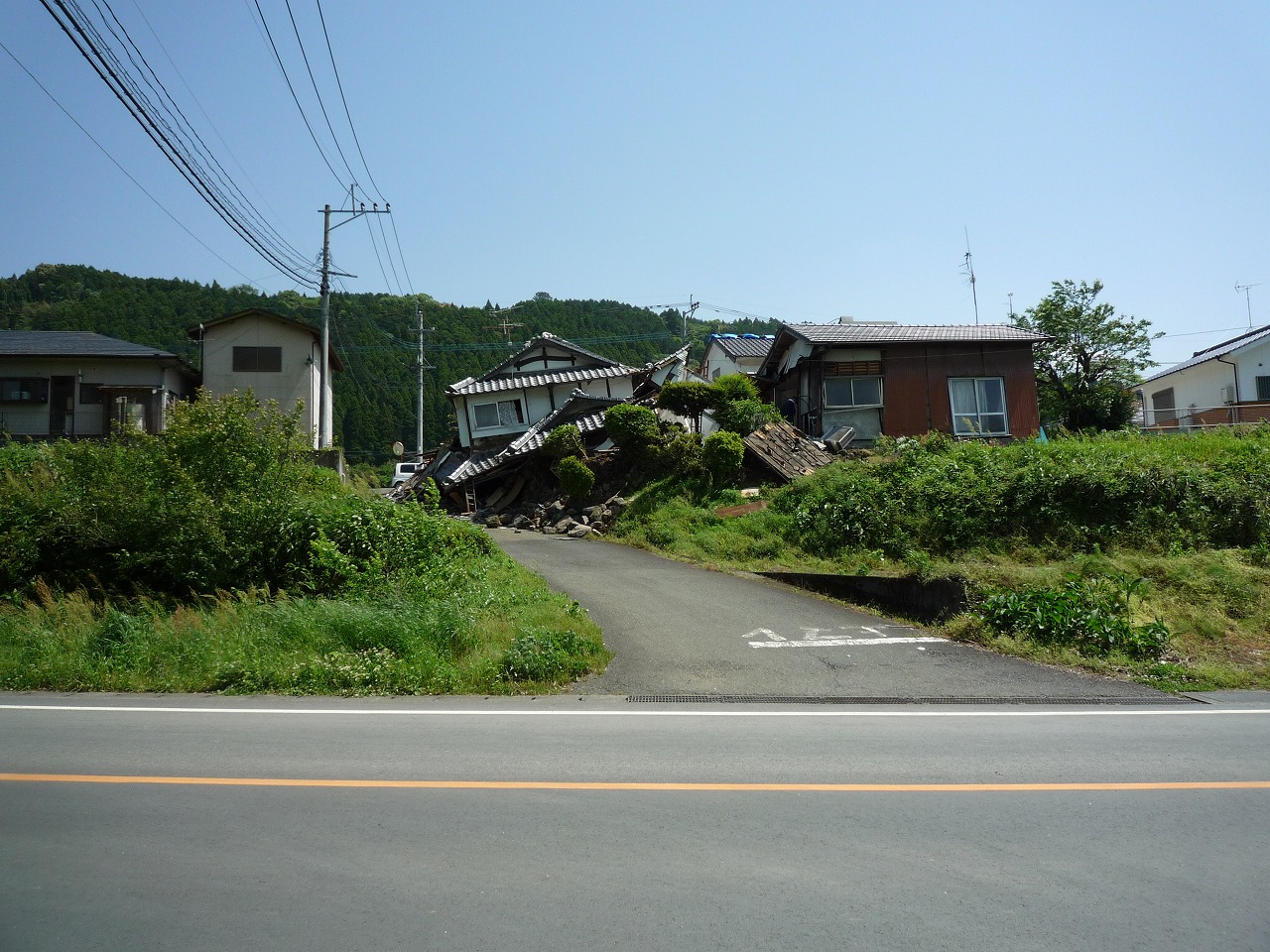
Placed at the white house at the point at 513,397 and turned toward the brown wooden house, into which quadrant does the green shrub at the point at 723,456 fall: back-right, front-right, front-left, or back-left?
front-right

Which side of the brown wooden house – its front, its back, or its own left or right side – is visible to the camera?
front

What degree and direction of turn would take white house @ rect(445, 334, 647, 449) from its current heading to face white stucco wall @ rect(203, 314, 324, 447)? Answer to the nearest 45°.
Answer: approximately 90° to its right

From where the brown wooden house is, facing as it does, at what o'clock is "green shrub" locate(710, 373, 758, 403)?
The green shrub is roughly at 2 o'clock from the brown wooden house.

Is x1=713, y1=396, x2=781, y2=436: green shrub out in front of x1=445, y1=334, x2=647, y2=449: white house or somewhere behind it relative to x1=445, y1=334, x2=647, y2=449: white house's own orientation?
in front

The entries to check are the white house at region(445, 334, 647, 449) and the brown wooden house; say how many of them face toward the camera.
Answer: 2

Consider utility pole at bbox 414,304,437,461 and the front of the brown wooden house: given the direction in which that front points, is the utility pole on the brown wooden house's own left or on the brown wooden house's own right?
on the brown wooden house's own right

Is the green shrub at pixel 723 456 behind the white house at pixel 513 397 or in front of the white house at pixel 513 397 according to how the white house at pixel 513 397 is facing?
in front

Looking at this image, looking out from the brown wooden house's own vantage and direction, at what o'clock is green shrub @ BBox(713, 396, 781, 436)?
The green shrub is roughly at 2 o'clock from the brown wooden house.

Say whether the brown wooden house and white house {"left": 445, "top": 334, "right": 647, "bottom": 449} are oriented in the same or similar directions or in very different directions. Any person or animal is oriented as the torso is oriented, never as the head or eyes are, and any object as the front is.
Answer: same or similar directions

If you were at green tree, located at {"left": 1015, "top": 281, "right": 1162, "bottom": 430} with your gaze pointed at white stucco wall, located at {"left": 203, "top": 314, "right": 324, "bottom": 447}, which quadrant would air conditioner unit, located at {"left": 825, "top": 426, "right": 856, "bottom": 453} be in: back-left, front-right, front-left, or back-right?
front-left

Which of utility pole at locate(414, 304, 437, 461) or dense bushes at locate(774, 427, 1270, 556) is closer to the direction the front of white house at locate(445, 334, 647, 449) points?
the dense bushes

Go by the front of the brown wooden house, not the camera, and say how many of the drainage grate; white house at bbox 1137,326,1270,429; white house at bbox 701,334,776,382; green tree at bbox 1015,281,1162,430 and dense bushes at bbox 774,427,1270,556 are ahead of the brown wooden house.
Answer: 2

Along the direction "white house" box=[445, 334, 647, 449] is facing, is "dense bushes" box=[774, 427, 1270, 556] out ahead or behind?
ahead

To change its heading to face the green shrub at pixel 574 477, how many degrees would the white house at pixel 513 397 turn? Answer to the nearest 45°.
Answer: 0° — it already faces it
